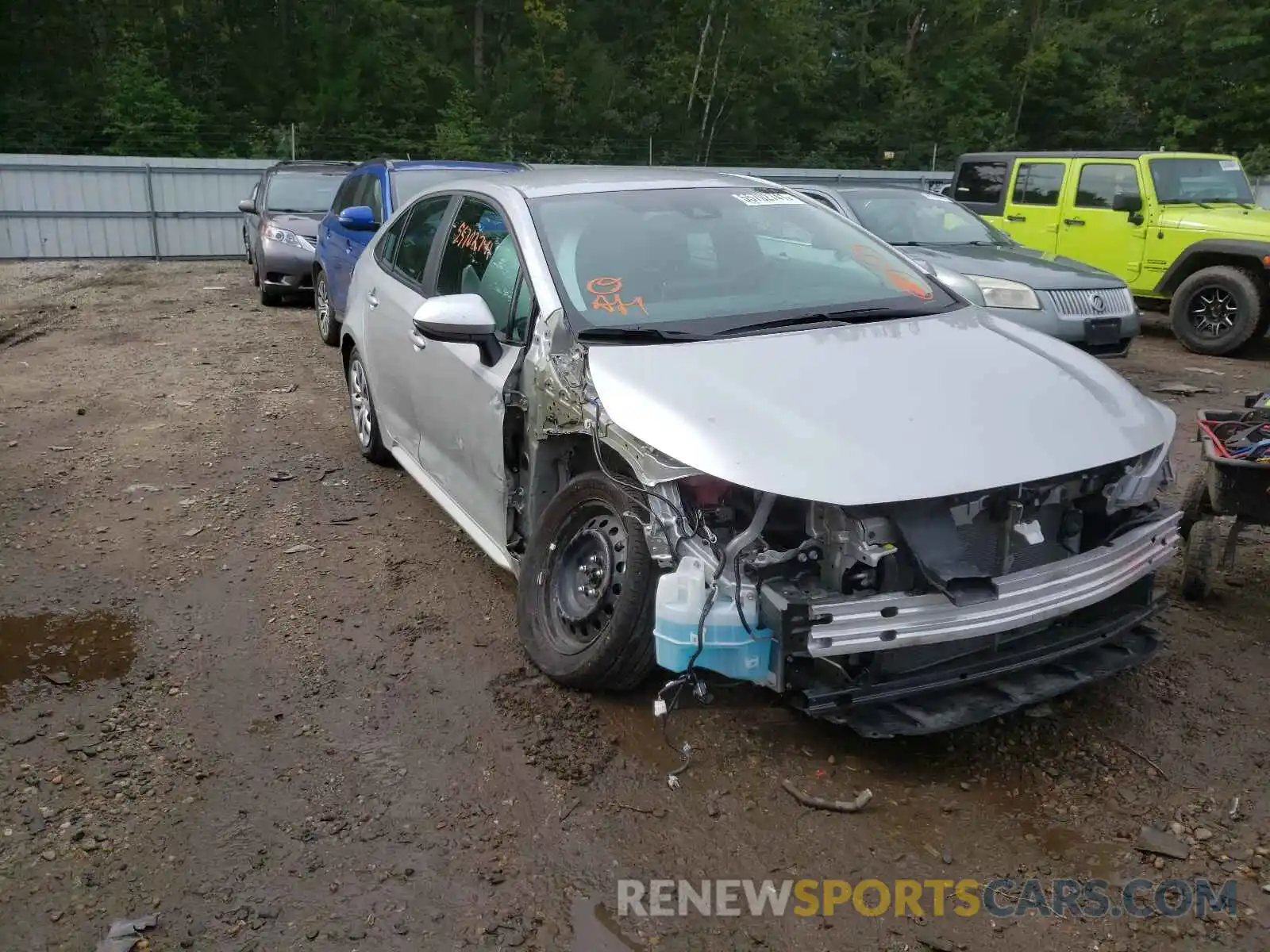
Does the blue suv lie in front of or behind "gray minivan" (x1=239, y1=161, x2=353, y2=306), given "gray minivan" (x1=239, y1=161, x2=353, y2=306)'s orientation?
in front

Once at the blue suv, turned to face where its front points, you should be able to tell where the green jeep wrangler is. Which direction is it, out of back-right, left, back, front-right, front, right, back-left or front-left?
front-left

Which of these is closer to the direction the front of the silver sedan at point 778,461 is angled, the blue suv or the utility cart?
the utility cart

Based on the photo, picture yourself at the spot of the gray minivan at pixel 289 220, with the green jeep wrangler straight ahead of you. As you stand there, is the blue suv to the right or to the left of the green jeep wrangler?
right

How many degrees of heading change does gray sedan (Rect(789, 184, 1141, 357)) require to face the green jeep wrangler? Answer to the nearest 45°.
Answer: approximately 90° to its left

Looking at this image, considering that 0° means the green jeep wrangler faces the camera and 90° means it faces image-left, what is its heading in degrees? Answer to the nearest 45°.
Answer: approximately 315°

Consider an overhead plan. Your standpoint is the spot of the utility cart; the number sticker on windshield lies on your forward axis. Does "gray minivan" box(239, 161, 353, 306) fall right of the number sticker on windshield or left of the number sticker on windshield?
right

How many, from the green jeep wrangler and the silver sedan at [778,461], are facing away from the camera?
0

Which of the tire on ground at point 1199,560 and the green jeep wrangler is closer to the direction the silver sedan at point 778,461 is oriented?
the tire on ground
